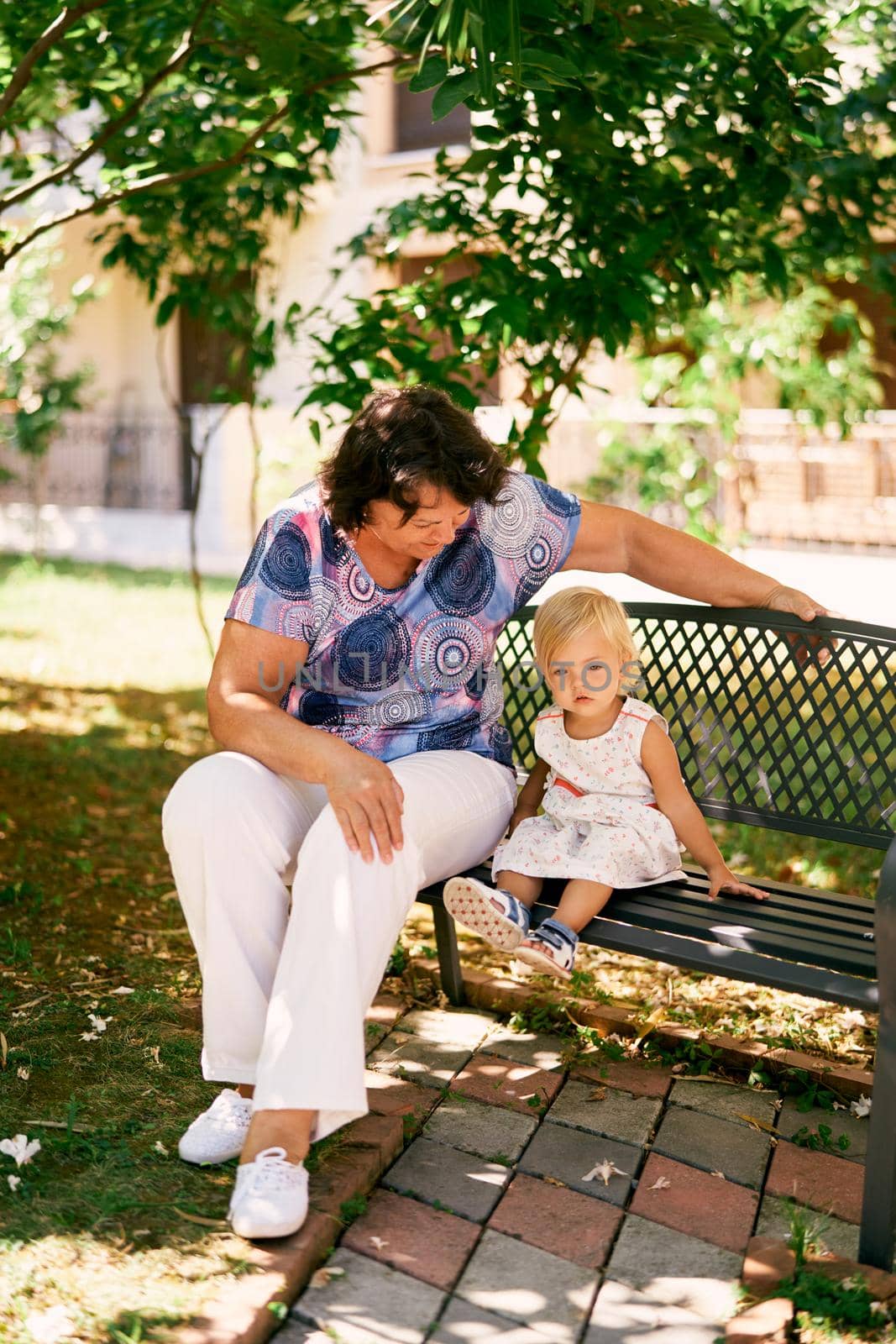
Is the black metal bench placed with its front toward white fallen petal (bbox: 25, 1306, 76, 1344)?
yes

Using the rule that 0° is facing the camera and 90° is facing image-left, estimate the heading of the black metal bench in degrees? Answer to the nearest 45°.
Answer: approximately 45°

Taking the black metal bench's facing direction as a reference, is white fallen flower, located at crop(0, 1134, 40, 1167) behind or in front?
in front

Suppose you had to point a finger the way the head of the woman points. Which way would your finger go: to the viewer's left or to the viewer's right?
to the viewer's right

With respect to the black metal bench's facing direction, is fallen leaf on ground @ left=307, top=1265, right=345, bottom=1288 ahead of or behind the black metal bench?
ahead
